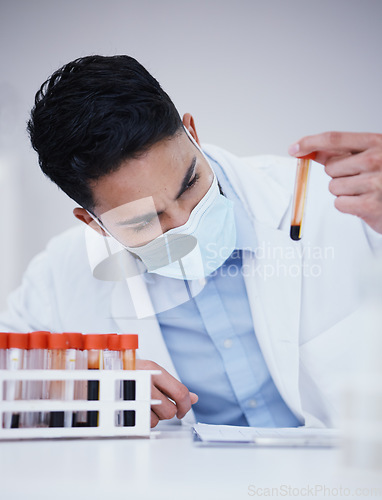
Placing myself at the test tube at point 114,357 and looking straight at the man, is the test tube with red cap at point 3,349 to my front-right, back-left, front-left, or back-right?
back-left

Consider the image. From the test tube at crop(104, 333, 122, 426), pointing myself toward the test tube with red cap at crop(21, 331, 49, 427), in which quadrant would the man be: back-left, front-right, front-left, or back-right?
back-right

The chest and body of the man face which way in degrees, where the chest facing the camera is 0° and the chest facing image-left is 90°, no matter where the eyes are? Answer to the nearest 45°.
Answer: approximately 0°
